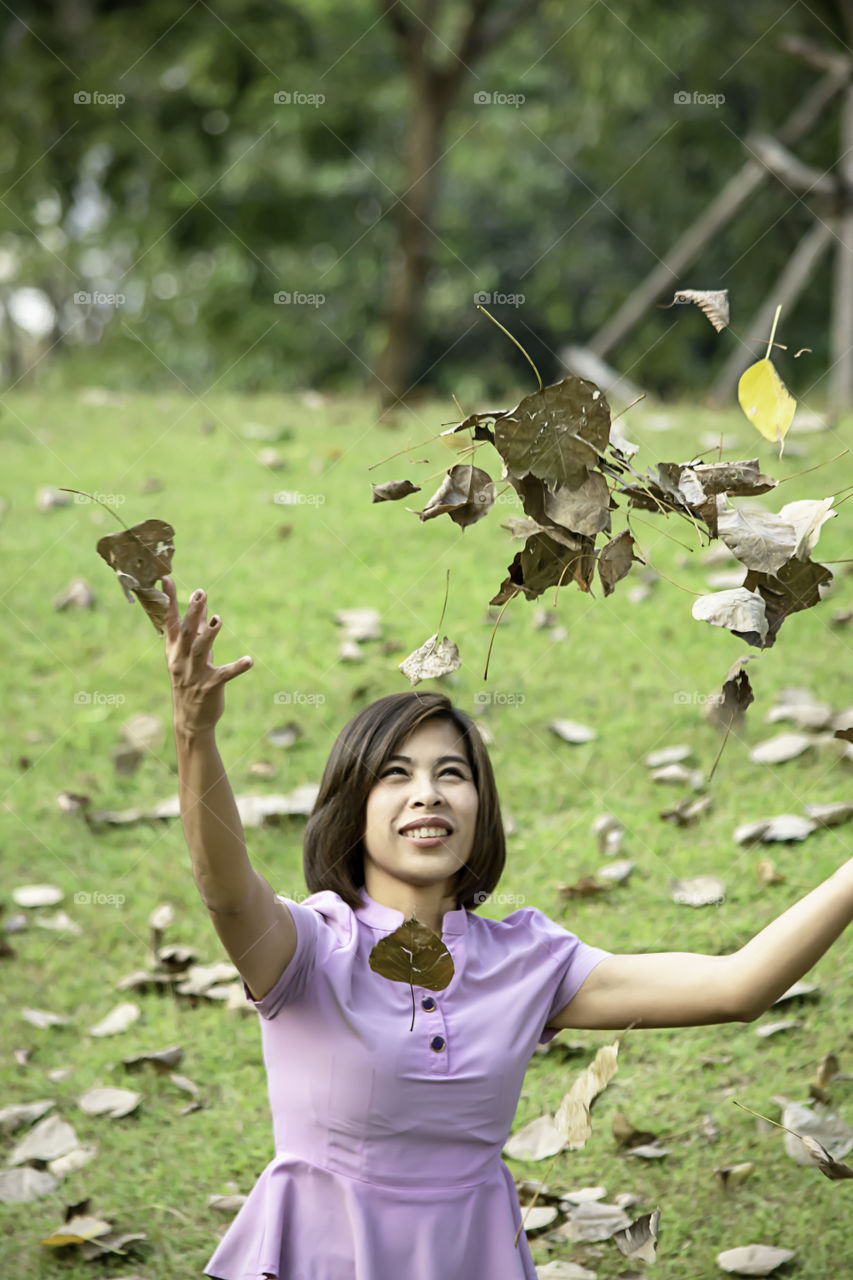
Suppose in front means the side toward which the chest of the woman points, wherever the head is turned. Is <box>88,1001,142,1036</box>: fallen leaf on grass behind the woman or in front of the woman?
behind

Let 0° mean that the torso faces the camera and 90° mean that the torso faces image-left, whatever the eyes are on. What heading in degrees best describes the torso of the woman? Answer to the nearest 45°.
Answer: approximately 0°
